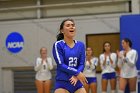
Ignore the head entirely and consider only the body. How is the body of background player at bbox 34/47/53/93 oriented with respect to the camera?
toward the camera

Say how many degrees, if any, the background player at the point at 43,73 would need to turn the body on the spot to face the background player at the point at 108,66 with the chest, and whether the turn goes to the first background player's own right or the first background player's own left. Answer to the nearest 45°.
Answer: approximately 90° to the first background player's own left

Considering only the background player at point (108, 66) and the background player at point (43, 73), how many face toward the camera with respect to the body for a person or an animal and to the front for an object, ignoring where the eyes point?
2

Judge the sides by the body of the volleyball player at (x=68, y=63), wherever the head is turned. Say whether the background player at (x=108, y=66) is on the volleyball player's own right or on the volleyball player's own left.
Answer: on the volleyball player's own left

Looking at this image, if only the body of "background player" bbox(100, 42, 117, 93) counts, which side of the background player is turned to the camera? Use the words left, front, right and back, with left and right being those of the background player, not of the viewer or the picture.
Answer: front

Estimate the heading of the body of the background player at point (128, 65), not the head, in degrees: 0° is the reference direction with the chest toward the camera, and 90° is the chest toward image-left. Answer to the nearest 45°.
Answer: approximately 45°

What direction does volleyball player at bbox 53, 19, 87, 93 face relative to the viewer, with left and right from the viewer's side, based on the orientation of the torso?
facing the viewer and to the right of the viewer

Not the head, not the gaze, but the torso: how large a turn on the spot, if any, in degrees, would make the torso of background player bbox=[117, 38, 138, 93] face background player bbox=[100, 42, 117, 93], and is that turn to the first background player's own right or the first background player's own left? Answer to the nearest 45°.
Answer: approximately 90° to the first background player's own right

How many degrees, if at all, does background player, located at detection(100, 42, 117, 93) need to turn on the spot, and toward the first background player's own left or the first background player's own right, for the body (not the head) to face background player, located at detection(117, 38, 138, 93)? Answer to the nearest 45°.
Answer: approximately 45° to the first background player's own left

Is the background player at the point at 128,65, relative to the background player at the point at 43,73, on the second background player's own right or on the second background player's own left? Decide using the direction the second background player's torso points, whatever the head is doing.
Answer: on the second background player's own left

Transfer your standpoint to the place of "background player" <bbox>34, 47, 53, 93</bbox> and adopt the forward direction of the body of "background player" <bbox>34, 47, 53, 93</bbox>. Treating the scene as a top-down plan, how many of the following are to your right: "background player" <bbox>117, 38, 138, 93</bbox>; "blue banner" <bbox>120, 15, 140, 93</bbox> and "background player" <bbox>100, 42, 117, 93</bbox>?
0

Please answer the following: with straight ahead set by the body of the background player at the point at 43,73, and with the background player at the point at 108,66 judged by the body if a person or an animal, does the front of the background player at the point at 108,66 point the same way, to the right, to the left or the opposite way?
the same way

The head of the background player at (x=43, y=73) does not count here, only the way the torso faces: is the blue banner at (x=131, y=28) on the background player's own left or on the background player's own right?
on the background player's own left
